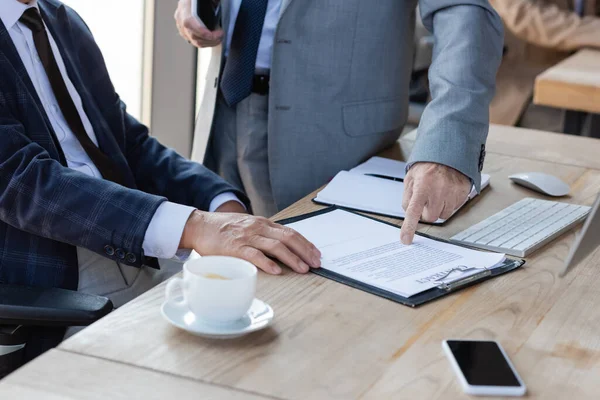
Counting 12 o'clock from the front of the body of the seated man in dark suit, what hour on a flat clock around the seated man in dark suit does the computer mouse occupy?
The computer mouse is roughly at 10 o'clock from the seated man in dark suit.

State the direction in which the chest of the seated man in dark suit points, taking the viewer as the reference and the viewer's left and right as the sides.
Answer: facing the viewer and to the right of the viewer

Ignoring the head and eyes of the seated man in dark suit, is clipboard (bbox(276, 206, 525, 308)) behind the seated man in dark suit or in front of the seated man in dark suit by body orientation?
in front

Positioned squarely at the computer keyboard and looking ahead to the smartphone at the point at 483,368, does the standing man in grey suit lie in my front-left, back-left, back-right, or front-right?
back-right

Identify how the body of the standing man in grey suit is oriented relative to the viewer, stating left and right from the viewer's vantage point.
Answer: facing the viewer and to the left of the viewer

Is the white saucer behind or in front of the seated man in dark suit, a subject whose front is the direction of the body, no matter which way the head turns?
in front

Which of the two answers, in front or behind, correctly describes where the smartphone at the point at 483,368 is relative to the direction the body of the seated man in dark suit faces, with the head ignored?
in front

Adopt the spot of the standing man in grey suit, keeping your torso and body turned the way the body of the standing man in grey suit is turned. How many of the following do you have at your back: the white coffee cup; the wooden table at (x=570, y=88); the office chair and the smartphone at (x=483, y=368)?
1

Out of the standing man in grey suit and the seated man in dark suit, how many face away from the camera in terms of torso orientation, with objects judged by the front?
0

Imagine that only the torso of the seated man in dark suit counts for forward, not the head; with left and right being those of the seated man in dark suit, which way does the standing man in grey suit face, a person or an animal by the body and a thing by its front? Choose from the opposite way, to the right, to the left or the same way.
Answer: to the right

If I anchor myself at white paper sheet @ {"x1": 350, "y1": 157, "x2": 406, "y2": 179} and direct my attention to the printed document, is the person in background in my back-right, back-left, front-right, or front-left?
back-left
